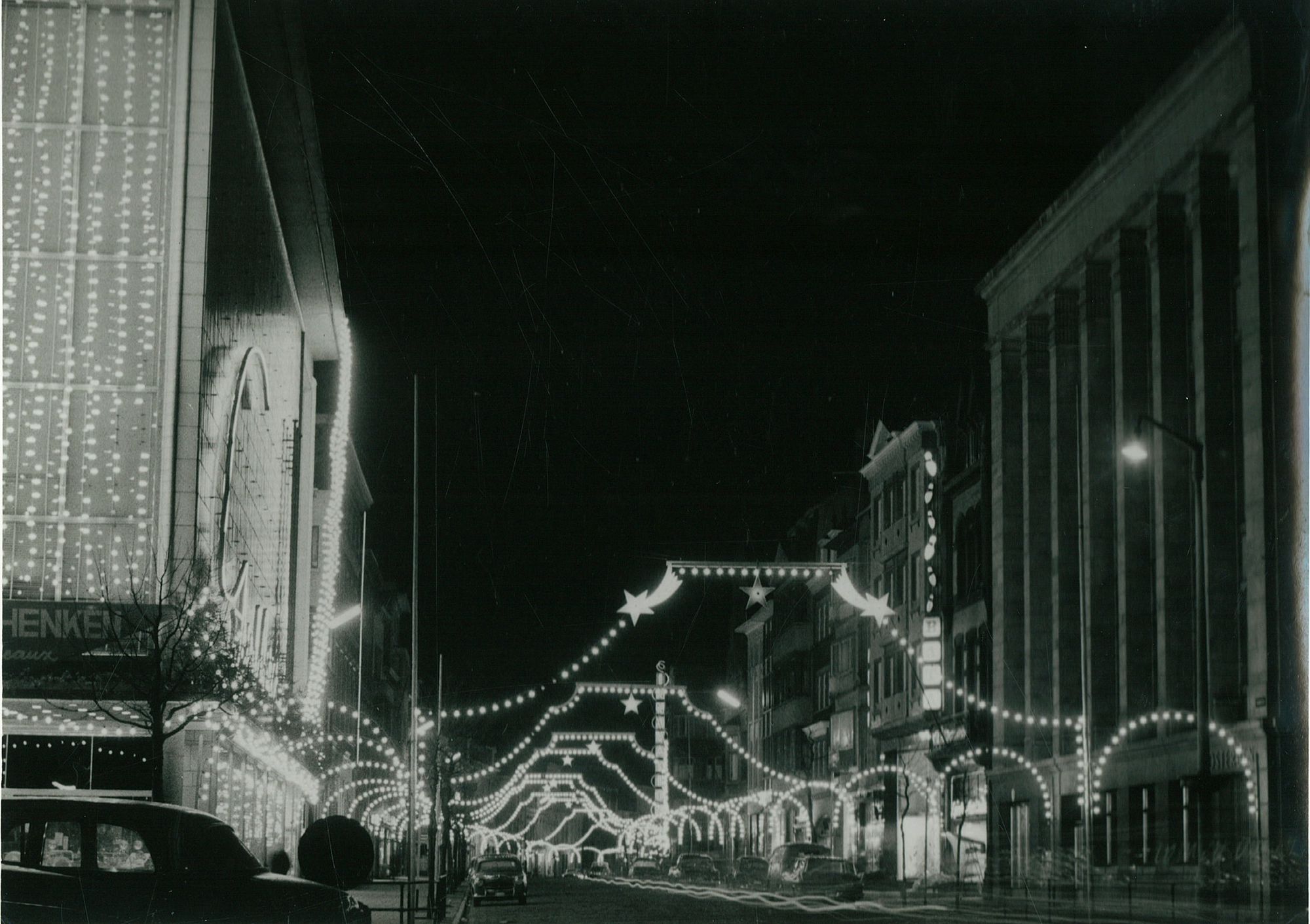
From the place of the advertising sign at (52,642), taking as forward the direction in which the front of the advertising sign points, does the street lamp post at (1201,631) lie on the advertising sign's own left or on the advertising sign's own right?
on the advertising sign's own left
